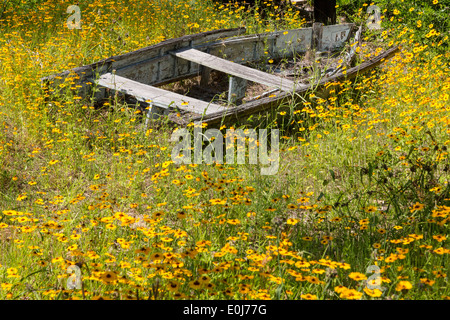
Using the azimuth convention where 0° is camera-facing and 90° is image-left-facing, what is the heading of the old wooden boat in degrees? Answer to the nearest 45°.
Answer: approximately 225°
